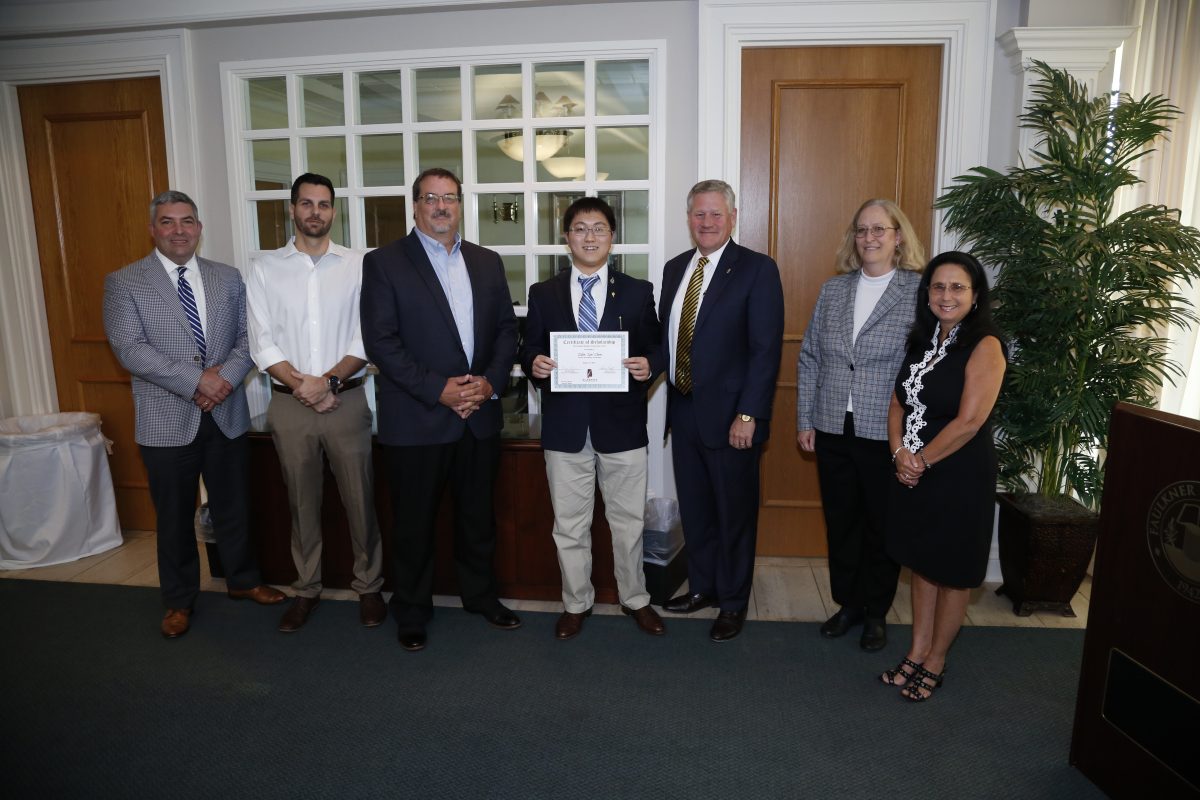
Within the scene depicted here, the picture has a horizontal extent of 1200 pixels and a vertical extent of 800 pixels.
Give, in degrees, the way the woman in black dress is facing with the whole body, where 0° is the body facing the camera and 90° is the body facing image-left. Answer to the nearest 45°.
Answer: approximately 45°

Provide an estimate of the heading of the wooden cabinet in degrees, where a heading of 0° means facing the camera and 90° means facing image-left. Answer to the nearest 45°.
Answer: approximately 0°

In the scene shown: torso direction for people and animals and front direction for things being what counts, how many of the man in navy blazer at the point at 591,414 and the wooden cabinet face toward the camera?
2

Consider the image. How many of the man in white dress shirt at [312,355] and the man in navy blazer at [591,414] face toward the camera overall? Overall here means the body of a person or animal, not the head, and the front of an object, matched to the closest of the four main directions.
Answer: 2

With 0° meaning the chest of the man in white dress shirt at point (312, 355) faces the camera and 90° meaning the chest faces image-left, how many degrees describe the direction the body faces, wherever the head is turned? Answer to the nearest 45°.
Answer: approximately 0°

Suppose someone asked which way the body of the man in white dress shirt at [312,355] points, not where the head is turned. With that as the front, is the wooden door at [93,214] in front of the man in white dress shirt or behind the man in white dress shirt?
behind

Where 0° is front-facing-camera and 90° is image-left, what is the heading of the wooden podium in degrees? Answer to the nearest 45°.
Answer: approximately 45°
